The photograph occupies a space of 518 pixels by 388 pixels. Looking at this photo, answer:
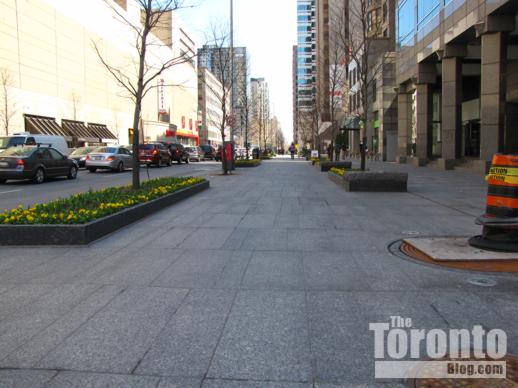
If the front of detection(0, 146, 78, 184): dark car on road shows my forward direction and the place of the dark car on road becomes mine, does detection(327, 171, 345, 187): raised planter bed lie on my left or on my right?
on my right

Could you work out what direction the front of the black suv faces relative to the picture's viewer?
facing away from the viewer and to the right of the viewer

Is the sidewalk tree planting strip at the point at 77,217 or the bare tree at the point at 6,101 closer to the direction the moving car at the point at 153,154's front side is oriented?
the bare tree

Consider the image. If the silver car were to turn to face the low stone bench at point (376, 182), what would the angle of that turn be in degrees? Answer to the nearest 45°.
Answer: approximately 90° to its right

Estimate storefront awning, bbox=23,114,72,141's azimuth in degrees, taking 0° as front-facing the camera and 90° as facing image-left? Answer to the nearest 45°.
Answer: approximately 315°

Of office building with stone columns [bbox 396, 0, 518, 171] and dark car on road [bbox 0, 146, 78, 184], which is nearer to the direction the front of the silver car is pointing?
the office building with stone columns

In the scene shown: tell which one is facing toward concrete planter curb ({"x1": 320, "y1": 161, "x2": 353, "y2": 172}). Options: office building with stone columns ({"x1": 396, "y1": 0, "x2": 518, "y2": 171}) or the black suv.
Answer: the office building with stone columns

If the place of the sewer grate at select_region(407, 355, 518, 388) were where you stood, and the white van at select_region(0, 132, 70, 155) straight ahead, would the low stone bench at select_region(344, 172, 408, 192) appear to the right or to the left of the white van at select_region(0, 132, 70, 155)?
right

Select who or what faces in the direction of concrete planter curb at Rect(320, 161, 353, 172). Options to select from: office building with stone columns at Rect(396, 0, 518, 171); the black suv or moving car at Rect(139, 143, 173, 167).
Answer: the office building with stone columns

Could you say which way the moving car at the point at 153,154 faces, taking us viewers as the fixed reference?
facing away from the viewer and to the right of the viewer
